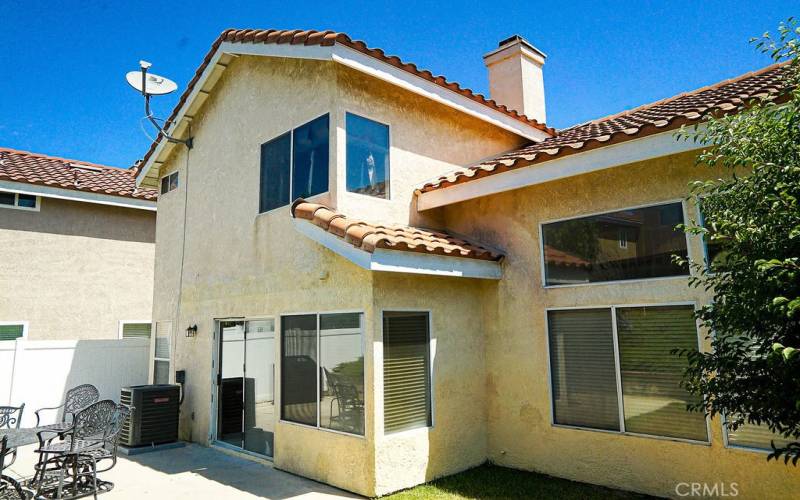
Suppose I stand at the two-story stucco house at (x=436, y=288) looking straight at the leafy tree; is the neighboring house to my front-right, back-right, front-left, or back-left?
back-right
